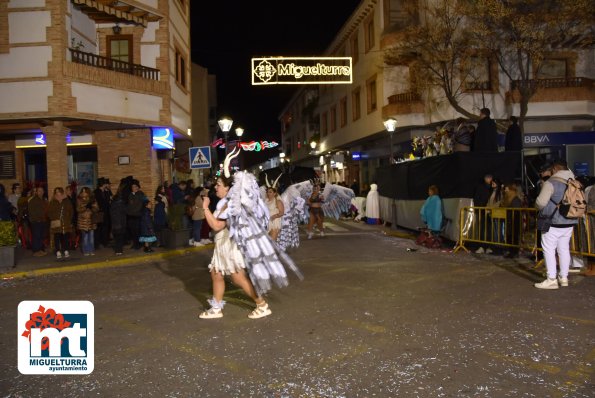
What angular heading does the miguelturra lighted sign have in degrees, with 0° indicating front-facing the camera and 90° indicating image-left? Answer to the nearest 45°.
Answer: approximately 0°

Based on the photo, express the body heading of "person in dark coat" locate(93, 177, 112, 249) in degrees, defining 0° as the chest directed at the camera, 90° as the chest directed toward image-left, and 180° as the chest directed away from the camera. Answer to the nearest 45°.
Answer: approximately 315°

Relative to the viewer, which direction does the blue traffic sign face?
toward the camera

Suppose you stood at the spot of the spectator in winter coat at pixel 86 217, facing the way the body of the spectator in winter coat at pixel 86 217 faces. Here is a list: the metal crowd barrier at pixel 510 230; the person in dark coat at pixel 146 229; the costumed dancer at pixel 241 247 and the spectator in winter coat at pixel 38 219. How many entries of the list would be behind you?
1

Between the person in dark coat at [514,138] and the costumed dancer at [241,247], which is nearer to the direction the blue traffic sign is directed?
the costumed dancer

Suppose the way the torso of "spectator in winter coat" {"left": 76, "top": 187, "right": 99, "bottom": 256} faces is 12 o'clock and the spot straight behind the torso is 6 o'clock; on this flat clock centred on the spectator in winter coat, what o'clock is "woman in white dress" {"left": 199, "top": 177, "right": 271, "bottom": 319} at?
The woman in white dress is roughly at 1 o'clock from the spectator in winter coat.

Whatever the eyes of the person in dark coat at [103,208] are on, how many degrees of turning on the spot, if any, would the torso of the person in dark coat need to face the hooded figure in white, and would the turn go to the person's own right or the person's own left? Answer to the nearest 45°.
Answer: approximately 45° to the person's own left

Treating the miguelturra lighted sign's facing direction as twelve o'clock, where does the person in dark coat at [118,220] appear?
The person in dark coat is roughly at 1 o'clock from the miguelturra lighted sign.

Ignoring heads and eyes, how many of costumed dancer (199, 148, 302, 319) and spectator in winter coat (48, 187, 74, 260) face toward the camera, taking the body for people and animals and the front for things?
1

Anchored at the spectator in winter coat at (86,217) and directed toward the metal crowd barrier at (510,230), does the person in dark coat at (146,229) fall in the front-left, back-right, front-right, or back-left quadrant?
front-left

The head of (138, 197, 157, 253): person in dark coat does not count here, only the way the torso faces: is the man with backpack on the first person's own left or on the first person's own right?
on the first person's own right

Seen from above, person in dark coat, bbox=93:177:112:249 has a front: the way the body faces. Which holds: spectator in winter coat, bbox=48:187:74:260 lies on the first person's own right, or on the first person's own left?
on the first person's own right

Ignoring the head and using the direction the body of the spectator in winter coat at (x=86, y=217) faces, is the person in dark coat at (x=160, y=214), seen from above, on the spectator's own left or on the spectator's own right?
on the spectator's own left

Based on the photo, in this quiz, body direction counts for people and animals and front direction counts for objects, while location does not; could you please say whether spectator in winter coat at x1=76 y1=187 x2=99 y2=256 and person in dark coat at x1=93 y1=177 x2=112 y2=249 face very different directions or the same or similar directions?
same or similar directions

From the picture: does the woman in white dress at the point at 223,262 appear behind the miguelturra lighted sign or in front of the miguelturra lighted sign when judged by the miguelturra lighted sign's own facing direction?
in front

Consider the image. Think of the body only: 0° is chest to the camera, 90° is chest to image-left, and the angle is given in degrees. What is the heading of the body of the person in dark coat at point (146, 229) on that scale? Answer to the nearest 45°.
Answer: approximately 270°

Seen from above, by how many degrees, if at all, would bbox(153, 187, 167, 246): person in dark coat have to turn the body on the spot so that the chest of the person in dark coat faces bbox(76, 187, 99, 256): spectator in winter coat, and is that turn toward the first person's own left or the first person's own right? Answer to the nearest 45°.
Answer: approximately 135° to the first person's own right

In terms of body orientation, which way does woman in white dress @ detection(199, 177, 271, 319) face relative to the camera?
to the viewer's left
